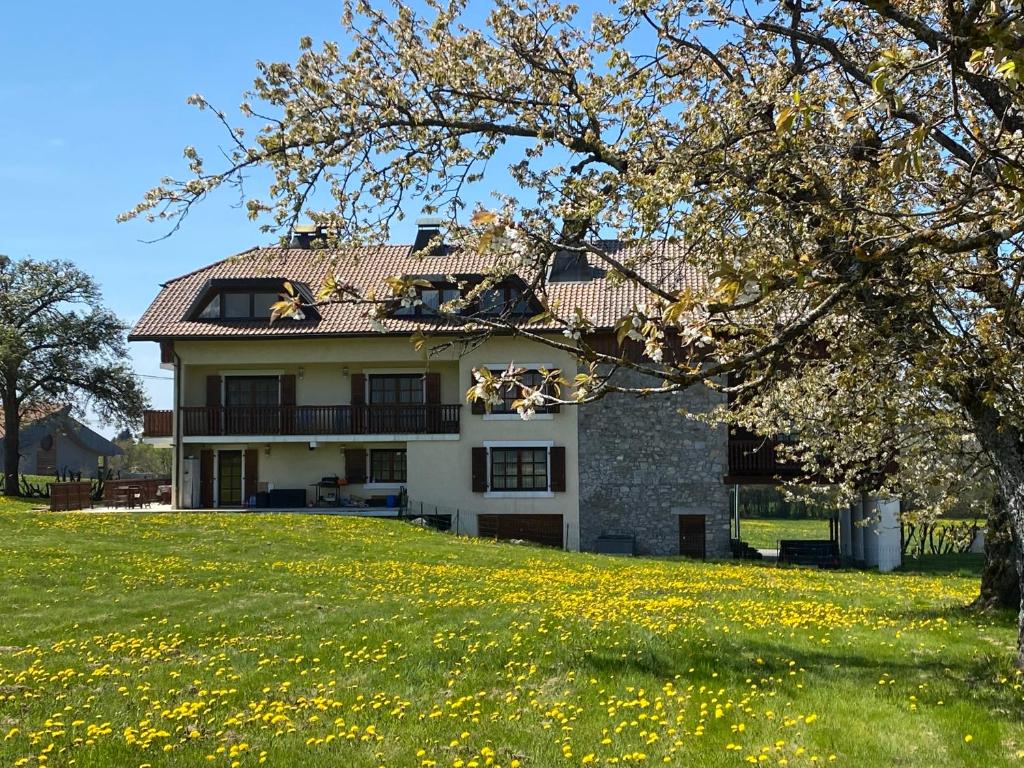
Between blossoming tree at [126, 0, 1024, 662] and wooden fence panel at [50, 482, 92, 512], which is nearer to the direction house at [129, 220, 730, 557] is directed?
the blossoming tree

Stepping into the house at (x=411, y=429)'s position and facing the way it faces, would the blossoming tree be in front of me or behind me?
in front

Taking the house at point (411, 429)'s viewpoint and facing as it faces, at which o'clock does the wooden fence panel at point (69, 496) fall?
The wooden fence panel is roughly at 3 o'clock from the house.

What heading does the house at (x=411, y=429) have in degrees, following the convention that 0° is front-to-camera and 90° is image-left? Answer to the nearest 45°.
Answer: approximately 0°
